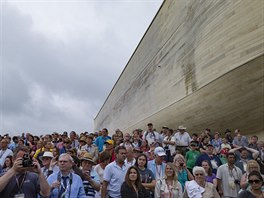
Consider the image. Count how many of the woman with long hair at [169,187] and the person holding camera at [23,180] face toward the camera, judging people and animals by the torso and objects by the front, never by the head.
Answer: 2

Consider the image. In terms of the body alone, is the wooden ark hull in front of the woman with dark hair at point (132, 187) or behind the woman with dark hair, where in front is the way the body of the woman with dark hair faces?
behind

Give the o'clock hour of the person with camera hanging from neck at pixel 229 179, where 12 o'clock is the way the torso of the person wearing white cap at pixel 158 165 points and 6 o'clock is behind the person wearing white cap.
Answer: The person with camera hanging from neck is roughly at 10 o'clock from the person wearing white cap.

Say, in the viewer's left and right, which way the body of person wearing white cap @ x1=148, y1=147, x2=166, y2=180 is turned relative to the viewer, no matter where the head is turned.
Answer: facing the viewer and to the right of the viewer

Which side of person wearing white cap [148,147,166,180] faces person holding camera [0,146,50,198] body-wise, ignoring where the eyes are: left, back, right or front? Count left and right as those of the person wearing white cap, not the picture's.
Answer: right

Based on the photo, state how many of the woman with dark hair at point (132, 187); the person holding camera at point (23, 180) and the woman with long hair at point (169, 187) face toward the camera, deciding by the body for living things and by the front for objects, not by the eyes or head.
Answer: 3

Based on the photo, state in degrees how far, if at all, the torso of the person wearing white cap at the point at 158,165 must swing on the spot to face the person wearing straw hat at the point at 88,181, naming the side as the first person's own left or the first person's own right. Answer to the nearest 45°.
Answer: approximately 90° to the first person's own right

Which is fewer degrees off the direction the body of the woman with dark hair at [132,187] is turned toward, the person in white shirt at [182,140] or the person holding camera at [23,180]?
the person holding camera
